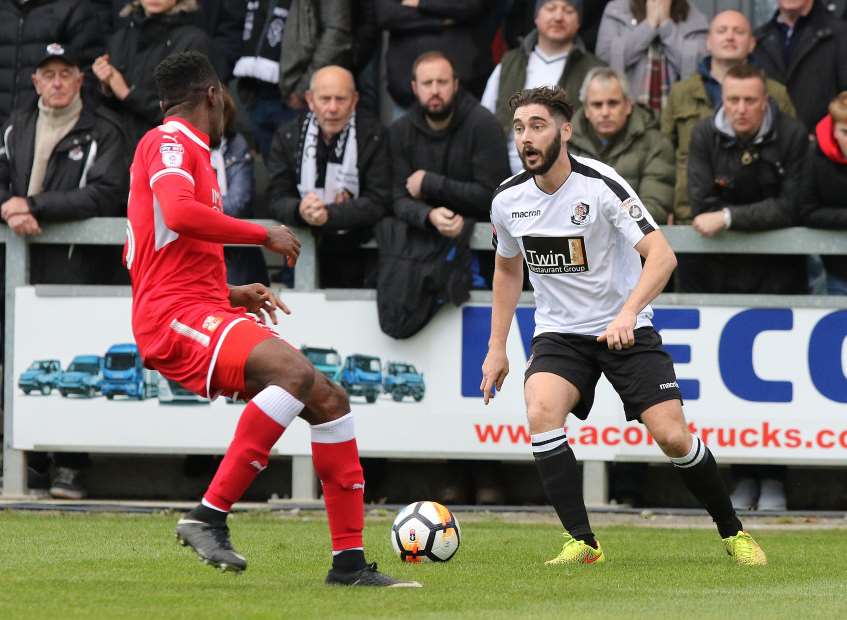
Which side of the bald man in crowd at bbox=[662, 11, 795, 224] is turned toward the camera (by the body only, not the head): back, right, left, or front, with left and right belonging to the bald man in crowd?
front

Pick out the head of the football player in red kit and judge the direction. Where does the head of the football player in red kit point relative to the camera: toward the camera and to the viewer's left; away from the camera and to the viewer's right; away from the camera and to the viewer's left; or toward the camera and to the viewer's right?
away from the camera and to the viewer's right

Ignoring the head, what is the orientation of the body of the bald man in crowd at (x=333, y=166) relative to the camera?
toward the camera

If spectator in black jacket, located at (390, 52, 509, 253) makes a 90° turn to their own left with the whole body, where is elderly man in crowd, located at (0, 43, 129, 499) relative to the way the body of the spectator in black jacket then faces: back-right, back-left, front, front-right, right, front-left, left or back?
back

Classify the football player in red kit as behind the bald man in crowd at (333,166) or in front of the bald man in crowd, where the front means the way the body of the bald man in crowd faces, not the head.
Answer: in front

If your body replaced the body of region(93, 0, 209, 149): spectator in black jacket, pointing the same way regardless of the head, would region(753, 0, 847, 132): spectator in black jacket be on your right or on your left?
on your left

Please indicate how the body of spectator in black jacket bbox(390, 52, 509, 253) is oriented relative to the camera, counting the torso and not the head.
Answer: toward the camera

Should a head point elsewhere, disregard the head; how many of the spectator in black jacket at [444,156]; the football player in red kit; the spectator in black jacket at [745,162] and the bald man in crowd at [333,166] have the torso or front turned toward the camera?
3

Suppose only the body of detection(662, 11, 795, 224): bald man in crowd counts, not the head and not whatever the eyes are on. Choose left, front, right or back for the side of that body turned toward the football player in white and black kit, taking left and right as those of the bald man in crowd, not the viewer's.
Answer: front

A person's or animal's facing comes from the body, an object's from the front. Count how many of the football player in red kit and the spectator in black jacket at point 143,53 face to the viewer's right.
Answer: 1

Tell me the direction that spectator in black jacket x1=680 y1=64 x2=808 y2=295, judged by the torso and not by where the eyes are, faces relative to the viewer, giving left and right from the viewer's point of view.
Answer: facing the viewer

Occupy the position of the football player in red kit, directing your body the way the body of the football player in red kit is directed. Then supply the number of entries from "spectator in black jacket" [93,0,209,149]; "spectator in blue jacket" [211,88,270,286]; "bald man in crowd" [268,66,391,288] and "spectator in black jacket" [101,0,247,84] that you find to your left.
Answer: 4

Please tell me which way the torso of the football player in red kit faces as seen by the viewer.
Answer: to the viewer's right
